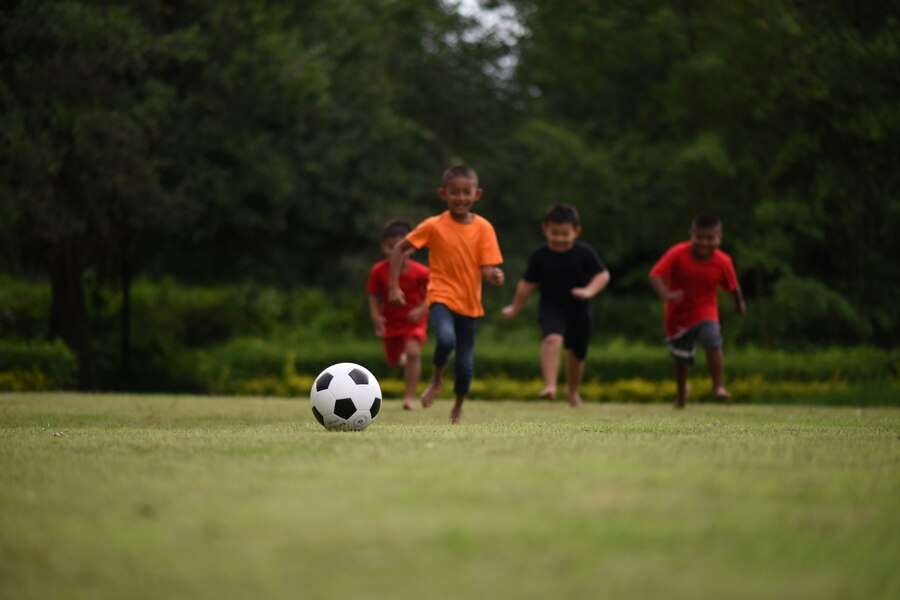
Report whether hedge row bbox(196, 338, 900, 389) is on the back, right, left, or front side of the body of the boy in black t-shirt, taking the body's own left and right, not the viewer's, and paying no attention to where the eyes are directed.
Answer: back

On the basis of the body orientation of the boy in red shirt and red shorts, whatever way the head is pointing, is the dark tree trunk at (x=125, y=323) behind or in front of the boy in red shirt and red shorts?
behind

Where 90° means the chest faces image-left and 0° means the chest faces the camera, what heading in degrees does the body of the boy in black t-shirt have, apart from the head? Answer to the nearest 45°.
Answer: approximately 0°

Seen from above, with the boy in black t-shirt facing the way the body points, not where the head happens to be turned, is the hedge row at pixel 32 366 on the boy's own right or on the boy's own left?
on the boy's own right

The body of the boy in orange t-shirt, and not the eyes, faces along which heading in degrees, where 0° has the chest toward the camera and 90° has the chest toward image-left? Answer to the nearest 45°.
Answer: approximately 0°

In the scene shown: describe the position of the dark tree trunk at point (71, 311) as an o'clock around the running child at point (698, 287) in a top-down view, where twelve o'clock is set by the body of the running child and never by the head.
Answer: The dark tree trunk is roughly at 4 o'clock from the running child.

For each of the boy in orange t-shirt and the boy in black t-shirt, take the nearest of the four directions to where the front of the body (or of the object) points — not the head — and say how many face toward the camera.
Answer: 2

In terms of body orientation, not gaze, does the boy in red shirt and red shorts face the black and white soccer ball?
yes

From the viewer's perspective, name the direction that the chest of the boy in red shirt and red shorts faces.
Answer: toward the camera

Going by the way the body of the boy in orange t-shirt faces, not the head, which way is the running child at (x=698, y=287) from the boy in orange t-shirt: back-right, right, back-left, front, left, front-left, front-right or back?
back-left

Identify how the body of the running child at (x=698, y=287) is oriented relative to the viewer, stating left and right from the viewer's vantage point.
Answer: facing the viewer
